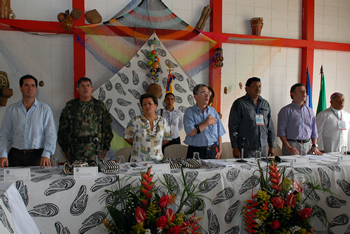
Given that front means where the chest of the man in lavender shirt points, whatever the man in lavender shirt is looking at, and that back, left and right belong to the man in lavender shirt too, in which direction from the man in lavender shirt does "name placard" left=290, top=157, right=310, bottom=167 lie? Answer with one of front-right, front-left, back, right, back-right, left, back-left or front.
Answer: front-right

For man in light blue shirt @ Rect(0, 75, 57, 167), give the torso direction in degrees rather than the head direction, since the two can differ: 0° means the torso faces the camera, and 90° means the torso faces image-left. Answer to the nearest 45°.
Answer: approximately 0°

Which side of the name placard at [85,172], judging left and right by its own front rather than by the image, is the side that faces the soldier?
back

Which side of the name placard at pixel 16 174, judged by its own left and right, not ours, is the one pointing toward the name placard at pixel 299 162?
left

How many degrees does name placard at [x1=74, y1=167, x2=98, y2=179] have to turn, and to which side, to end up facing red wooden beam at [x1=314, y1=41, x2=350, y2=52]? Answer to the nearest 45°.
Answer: approximately 135° to its left

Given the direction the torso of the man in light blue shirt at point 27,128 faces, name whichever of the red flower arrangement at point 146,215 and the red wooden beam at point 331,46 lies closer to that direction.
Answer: the red flower arrangement

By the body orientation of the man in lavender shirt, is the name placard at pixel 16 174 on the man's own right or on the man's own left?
on the man's own right
